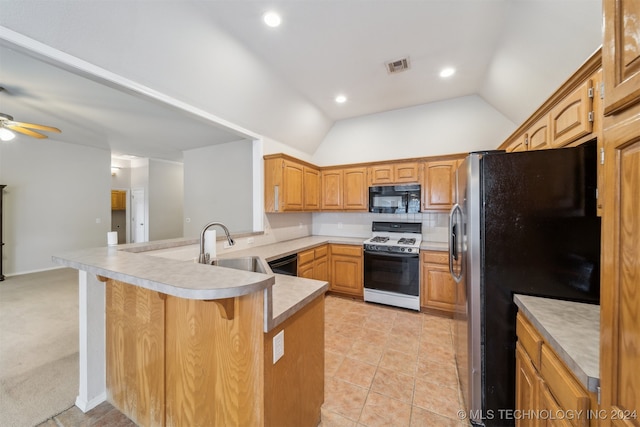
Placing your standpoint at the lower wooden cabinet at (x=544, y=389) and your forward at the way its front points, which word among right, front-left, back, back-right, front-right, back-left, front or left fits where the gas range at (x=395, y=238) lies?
front-right

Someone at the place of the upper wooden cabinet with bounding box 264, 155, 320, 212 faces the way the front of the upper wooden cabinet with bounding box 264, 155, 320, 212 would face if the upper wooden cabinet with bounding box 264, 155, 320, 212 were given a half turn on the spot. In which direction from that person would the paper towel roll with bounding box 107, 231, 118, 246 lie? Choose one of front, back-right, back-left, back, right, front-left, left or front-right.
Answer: left

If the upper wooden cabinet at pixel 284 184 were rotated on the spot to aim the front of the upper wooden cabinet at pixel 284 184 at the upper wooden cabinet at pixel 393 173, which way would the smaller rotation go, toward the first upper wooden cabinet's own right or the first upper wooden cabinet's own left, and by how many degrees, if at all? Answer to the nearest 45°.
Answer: approximately 45° to the first upper wooden cabinet's own left

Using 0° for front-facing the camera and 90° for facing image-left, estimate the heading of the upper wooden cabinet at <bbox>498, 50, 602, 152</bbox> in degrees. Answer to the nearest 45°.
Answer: approximately 90°

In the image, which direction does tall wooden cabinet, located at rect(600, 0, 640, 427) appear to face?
to the viewer's left

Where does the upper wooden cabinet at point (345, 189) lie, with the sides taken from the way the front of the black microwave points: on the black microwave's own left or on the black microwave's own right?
on the black microwave's own right

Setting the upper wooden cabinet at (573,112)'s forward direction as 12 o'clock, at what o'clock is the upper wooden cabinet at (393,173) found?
the upper wooden cabinet at (393,173) is roughly at 1 o'clock from the upper wooden cabinet at (573,112).

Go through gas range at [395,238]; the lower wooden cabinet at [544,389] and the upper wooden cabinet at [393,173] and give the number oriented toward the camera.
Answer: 2

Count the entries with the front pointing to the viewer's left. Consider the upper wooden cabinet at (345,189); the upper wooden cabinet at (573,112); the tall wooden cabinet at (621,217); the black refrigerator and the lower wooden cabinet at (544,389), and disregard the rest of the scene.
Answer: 4
